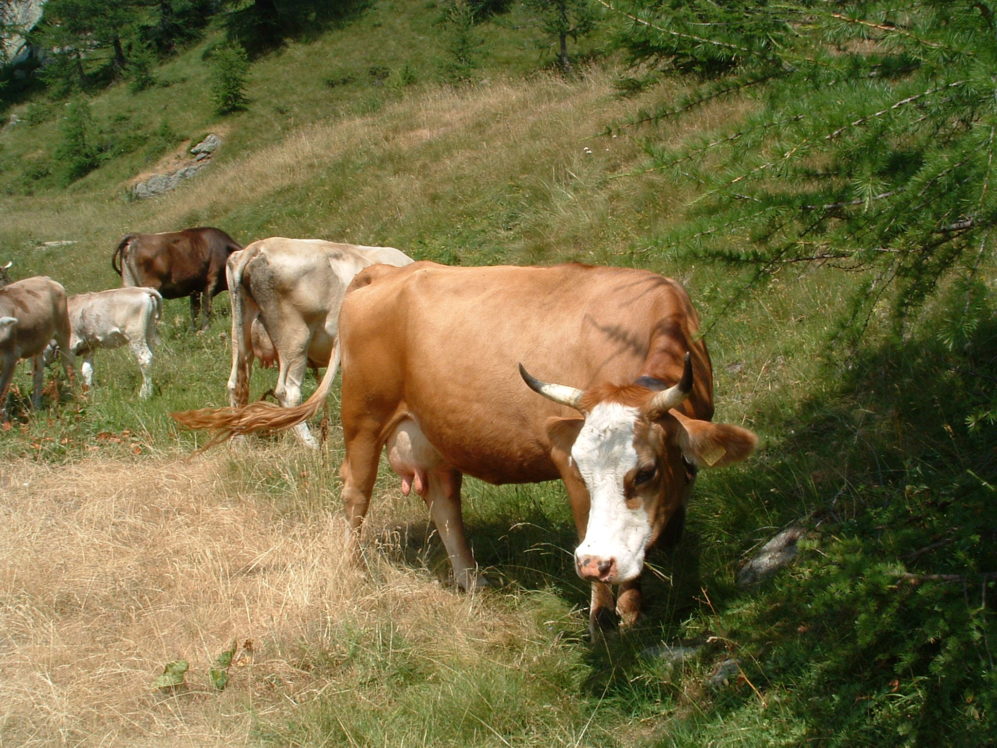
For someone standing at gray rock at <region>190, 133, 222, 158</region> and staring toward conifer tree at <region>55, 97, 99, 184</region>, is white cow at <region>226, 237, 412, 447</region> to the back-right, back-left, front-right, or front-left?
back-left

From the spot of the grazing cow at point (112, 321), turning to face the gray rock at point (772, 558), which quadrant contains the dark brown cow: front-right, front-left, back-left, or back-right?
back-left

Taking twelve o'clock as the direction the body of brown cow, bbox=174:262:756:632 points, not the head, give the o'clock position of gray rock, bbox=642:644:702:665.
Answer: The gray rock is roughly at 1 o'clock from the brown cow.

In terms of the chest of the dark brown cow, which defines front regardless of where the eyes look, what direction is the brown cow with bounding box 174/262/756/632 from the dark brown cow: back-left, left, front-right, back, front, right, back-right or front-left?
right

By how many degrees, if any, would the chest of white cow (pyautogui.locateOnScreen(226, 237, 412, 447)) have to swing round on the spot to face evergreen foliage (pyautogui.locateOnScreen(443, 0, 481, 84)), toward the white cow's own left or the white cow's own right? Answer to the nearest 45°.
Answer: approximately 45° to the white cow's own left

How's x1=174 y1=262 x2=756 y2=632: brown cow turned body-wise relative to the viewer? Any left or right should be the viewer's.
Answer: facing the viewer and to the right of the viewer

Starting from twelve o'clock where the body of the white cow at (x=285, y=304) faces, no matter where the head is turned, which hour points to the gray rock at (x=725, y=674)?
The gray rock is roughly at 4 o'clock from the white cow.

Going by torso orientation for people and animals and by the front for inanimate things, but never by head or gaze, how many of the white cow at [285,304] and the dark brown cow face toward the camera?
0

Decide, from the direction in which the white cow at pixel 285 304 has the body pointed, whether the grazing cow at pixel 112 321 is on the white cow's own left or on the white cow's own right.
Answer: on the white cow's own left

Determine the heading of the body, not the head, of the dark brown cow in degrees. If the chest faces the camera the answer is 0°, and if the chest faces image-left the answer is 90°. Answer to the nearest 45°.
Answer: approximately 270°

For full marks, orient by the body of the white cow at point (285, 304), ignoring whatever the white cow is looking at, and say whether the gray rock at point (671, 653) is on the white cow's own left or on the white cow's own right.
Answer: on the white cow's own right

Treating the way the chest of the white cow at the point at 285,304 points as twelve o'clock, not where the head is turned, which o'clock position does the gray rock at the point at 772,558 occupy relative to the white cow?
The gray rock is roughly at 4 o'clock from the white cow.

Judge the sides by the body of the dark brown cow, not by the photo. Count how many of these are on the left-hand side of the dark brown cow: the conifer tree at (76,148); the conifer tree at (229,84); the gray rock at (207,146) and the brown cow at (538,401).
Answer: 3

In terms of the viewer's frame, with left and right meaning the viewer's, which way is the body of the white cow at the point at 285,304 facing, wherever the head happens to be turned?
facing away from the viewer and to the right of the viewer

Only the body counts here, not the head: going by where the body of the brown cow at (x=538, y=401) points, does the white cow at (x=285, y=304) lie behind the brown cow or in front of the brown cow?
behind

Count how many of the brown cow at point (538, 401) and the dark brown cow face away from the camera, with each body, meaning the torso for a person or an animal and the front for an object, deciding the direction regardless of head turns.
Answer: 0
